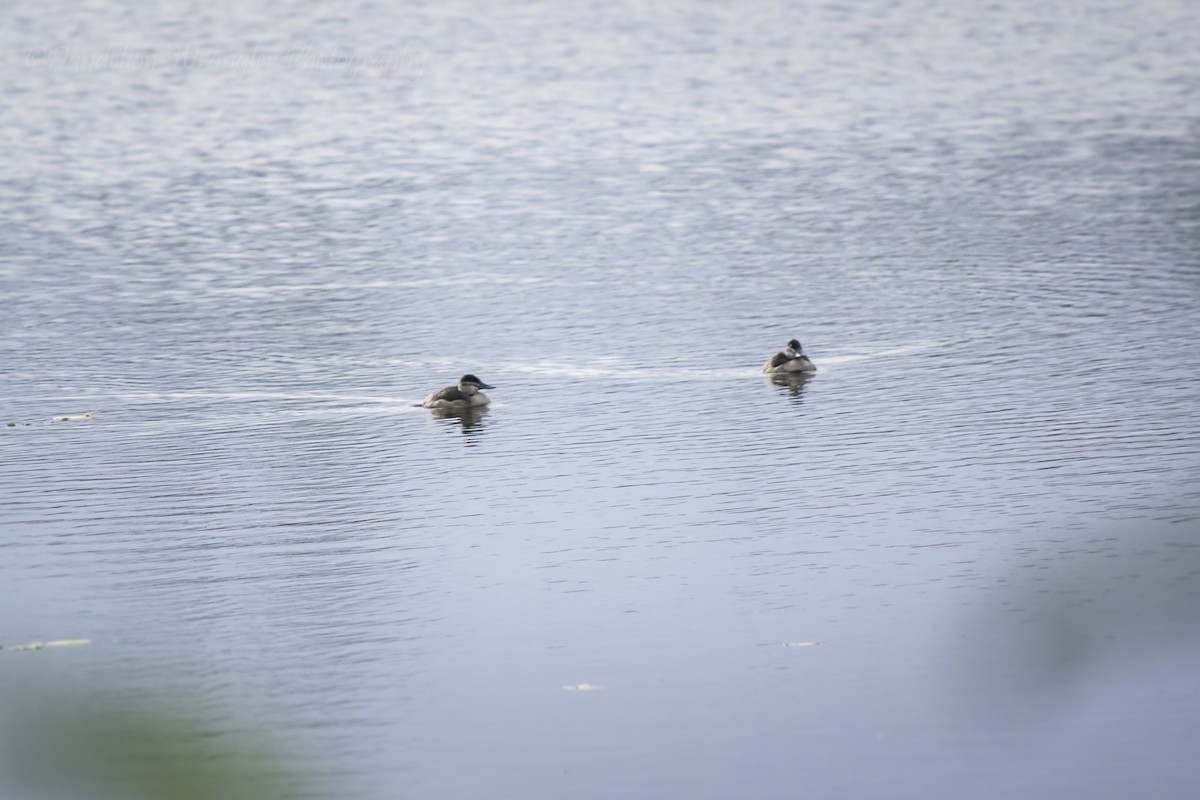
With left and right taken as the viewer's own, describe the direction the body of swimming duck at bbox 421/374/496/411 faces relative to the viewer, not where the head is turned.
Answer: facing to the right of the viewer

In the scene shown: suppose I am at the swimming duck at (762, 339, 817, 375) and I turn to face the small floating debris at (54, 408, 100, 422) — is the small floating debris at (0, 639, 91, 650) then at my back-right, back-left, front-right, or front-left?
front-left

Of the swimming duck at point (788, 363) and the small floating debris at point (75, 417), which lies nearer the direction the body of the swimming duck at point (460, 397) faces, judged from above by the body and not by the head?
the swimming duck

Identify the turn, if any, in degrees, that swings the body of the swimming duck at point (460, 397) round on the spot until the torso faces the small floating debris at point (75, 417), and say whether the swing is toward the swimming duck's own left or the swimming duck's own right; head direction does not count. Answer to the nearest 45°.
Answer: approximately 180°

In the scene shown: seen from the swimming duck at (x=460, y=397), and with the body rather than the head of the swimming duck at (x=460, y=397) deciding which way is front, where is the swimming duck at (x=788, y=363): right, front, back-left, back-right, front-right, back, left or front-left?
front
